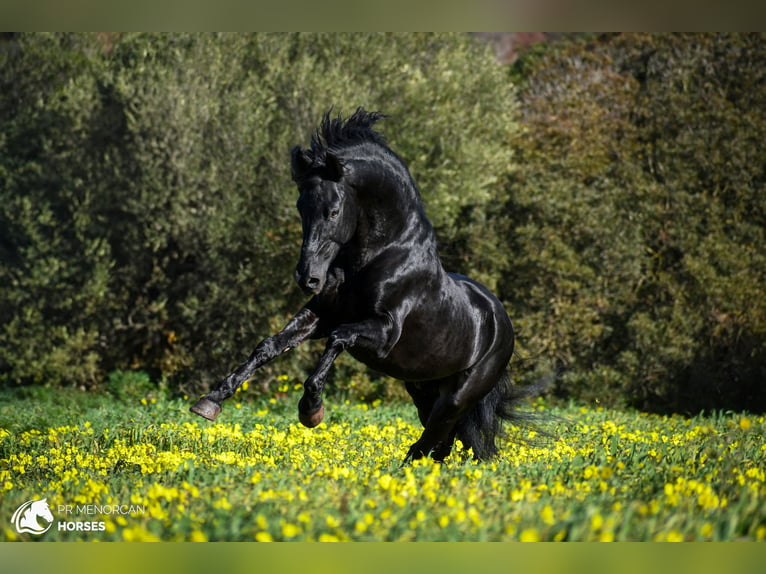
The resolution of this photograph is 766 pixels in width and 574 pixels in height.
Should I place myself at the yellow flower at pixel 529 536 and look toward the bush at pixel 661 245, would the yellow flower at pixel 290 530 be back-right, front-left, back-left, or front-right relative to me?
back-left

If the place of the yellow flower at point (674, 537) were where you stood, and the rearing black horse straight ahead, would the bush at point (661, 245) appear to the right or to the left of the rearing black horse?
right

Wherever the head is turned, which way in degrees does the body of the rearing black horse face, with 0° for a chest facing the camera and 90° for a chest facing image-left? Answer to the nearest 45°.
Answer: approximately 45°

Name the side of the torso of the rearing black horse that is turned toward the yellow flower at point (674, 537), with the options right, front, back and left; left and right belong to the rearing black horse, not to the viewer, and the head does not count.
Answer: left

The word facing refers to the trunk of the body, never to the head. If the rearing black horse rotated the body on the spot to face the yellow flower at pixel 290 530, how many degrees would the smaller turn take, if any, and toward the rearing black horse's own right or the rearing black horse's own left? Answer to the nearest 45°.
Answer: approximately 45° to the rearing black horse's own left

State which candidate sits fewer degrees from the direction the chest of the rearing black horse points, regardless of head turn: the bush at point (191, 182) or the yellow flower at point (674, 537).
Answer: the yellow flower

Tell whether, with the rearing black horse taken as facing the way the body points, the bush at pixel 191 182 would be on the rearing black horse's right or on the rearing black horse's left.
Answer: on the rearing black horse's right

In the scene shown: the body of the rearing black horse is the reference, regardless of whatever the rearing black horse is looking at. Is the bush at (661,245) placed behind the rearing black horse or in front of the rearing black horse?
behind

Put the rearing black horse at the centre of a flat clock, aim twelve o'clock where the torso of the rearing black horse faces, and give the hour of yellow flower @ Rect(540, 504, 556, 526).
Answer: The yellow flower is roughly at 10 o'clock from the rearing black horse.
